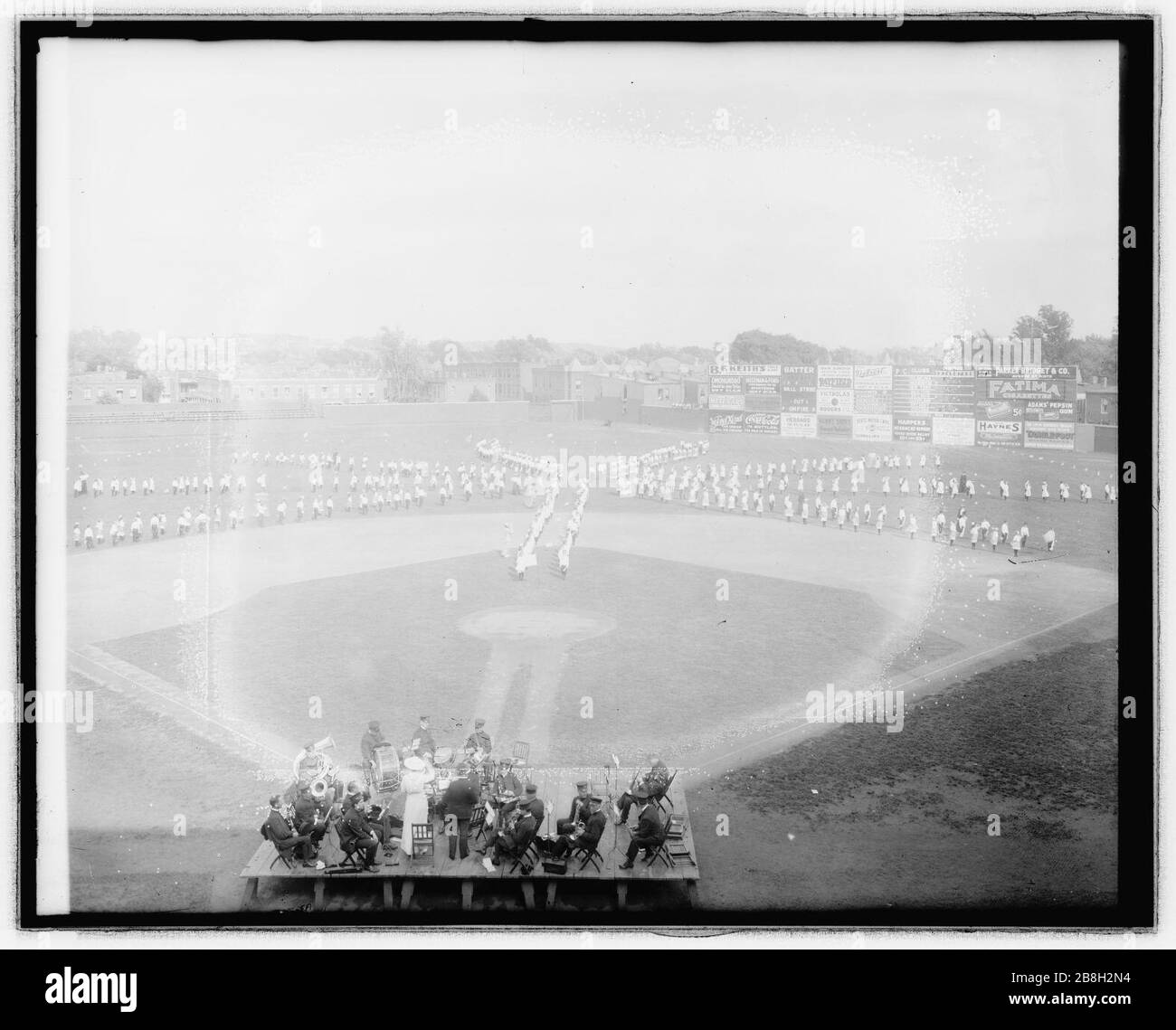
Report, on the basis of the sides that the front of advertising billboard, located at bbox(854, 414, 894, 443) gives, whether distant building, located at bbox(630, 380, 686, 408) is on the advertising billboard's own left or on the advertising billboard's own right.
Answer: on the advertising billboard's own right

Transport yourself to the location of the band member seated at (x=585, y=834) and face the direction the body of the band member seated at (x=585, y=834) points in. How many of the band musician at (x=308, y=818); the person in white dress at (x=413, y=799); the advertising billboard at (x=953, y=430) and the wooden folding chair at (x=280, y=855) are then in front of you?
3

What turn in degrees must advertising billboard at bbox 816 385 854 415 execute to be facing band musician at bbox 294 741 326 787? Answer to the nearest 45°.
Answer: approximately 45° to its right

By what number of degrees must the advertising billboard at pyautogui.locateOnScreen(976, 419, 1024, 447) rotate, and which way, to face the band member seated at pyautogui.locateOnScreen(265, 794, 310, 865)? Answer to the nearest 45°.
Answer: approximately 45° to its right

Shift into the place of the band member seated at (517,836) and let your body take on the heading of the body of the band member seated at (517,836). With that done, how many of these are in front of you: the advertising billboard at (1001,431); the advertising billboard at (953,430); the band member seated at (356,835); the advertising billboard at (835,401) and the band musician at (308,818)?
2
